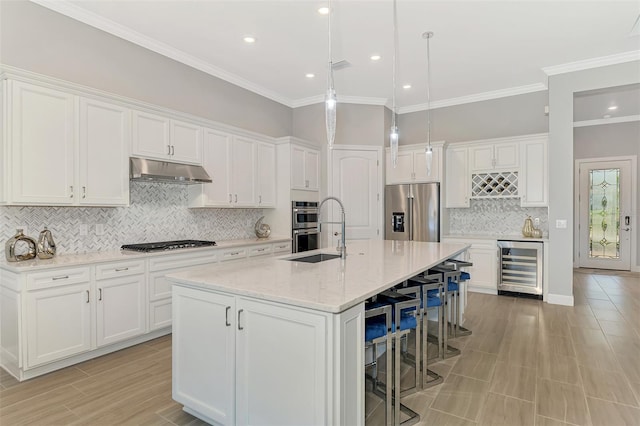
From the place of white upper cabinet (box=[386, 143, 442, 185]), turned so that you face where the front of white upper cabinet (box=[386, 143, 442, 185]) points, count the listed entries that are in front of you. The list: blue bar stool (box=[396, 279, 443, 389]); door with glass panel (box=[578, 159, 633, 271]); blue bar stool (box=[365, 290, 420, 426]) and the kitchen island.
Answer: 3

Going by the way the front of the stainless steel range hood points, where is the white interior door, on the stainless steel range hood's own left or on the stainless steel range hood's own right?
on the stainless steel range hood's own left

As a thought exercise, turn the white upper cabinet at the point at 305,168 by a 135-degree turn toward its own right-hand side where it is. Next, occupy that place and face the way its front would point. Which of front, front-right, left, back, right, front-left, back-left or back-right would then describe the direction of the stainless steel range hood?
front-left

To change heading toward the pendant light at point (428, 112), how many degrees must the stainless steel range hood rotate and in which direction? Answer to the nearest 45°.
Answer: approximately 45° to its left

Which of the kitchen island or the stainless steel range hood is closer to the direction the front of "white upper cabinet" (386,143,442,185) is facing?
the kitchen island

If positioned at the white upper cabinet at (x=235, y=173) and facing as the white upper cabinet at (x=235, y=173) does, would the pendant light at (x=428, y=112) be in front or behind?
in front

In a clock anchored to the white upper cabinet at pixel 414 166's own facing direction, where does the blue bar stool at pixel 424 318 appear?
The blue bar stool is roughly at 12 o'clock from the white upper cabinet.

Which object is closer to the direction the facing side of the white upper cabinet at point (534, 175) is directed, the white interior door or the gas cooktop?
the gas cooktop

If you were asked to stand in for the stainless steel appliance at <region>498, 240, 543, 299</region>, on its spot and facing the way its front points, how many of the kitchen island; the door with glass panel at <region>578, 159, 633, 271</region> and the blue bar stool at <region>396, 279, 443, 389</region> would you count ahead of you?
2

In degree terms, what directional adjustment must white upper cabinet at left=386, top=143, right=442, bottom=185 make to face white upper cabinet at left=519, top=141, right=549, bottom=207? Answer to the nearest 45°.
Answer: approximately 90° to its left

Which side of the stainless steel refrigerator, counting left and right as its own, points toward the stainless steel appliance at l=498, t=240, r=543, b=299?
left

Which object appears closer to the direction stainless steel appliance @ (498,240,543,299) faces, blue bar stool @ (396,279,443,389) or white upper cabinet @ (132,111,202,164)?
the blue bar stool
